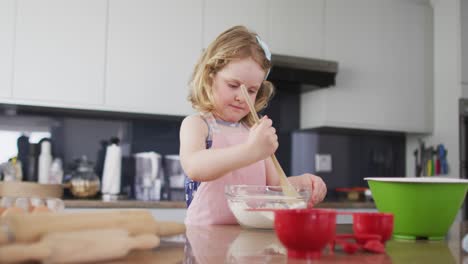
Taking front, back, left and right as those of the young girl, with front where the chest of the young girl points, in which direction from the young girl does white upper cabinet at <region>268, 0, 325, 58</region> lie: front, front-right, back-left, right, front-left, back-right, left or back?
back-left

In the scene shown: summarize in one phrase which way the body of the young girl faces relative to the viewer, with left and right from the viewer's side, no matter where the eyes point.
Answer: facing the viewer and to the right of the viewer

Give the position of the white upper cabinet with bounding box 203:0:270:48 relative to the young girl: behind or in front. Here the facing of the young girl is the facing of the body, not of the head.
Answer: behind

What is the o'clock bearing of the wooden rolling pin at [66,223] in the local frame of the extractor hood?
The wooden rolling pin is roughly at 12 o'clock from the extractor hood.

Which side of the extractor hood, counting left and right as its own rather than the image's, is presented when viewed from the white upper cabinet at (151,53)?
right

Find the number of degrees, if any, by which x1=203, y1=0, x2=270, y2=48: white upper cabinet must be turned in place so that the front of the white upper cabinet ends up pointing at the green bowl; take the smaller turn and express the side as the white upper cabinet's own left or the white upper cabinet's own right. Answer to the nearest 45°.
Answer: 0° — it already faces it

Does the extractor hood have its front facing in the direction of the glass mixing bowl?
yes

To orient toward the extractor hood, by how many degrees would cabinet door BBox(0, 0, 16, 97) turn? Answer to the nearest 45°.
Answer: approximately 90° to its left

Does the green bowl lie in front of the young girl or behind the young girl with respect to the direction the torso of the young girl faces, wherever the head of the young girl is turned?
in front

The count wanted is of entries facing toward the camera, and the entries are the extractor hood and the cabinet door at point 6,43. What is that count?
2

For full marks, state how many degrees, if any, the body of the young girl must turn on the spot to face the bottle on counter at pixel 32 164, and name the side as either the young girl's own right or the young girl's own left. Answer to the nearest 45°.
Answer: approximately 180°

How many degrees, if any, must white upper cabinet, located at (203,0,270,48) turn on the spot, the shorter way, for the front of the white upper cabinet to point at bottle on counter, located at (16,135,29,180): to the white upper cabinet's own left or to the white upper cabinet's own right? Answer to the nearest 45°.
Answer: approximately 90° to the white upper cabinet's own right

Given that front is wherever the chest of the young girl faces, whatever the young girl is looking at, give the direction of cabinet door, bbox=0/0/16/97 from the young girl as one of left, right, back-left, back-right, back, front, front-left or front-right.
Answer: back
